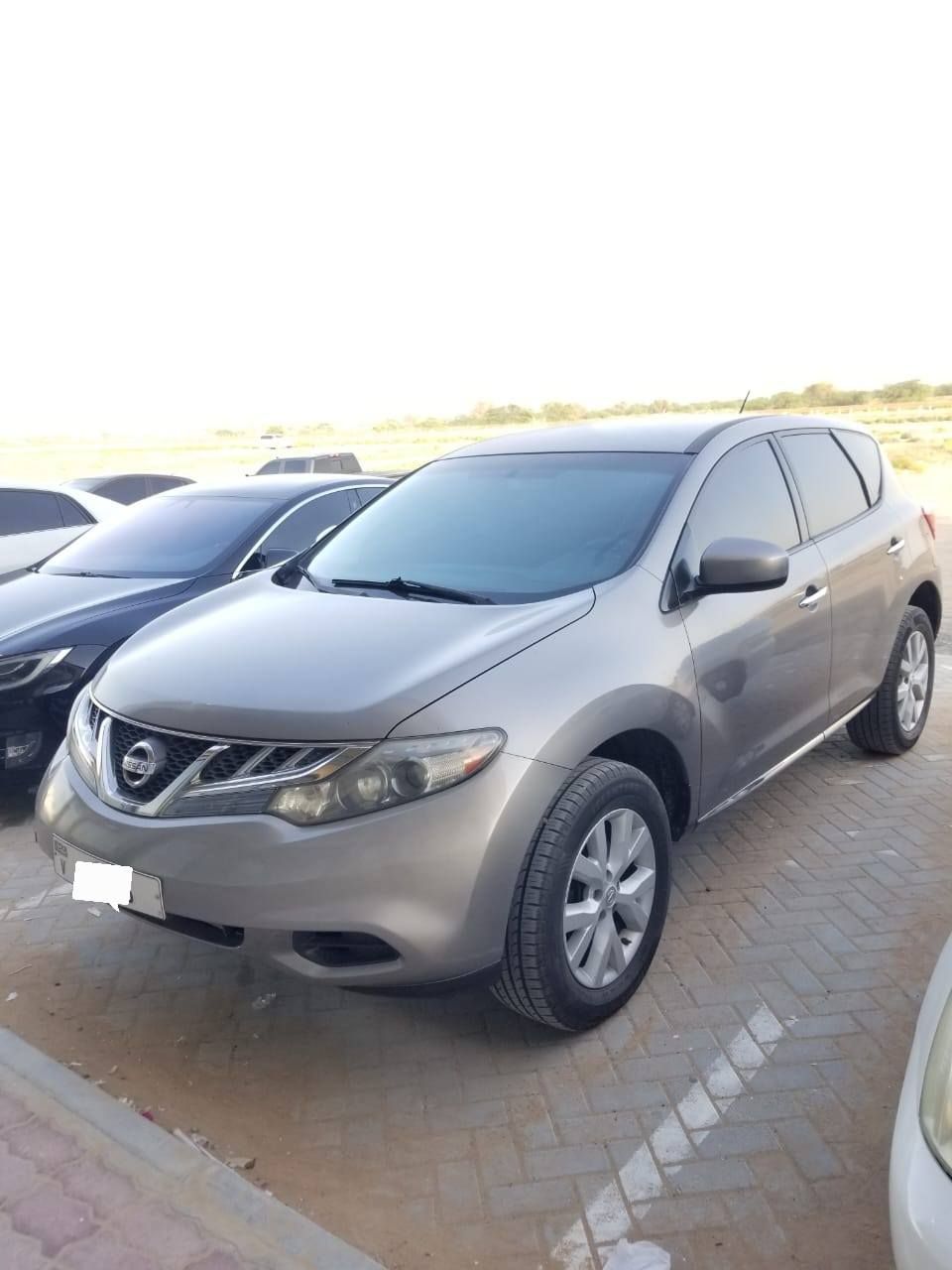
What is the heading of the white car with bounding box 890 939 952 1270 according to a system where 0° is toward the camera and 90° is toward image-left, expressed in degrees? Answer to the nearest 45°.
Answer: approximately 45°

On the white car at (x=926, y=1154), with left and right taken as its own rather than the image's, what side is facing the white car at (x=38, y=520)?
right

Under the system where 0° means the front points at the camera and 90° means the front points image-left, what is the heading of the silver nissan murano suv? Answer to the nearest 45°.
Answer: approximately 45°

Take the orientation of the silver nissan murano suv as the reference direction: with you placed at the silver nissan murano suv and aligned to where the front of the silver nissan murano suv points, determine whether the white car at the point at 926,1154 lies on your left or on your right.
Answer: on your left

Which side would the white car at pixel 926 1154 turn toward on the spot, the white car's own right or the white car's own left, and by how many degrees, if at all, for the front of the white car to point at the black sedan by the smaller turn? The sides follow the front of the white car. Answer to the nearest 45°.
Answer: approximately 90° to the white car's own right

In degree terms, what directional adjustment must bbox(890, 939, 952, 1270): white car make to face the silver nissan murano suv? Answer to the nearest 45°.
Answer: approximately 90° to its right

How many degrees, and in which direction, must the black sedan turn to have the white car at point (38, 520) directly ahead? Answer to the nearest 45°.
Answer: approximately 135° to its right

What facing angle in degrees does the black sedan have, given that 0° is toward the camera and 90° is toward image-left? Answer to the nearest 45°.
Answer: approximately 45°

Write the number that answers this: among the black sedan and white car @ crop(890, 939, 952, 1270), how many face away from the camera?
0

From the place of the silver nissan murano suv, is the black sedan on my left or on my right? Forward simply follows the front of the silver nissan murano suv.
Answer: on my right

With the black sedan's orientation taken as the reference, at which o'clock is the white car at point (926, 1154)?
The white car is roughly at 10 o'clock from the black sedan.
